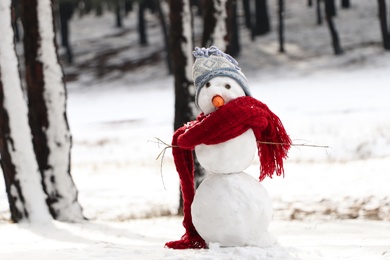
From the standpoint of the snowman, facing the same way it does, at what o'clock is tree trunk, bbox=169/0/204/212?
The tree trunk is roughly at 6 o'clock from the snowman.

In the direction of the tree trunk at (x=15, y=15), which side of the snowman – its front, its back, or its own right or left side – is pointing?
back

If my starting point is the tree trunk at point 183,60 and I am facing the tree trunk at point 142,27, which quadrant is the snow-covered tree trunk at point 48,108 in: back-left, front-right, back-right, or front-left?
back-left

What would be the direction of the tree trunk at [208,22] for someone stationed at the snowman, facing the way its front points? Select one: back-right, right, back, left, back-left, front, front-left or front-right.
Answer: back

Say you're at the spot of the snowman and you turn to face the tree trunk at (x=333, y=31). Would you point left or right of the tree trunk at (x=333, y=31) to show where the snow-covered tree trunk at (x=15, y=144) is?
left

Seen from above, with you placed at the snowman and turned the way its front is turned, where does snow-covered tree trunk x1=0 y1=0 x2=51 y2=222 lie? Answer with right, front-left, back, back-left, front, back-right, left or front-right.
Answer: back-right

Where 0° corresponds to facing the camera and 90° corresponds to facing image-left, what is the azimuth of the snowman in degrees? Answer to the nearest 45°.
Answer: approximately 0°

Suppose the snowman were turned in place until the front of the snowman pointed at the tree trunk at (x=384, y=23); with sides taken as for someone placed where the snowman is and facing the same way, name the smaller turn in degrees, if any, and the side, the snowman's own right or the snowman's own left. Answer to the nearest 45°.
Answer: approximately 180°

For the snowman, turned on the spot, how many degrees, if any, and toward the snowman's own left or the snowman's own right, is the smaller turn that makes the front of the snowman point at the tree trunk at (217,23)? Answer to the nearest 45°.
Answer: approximately 180°

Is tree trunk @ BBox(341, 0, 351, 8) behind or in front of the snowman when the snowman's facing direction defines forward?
behind

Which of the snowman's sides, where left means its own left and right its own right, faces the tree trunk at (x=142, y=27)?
back
